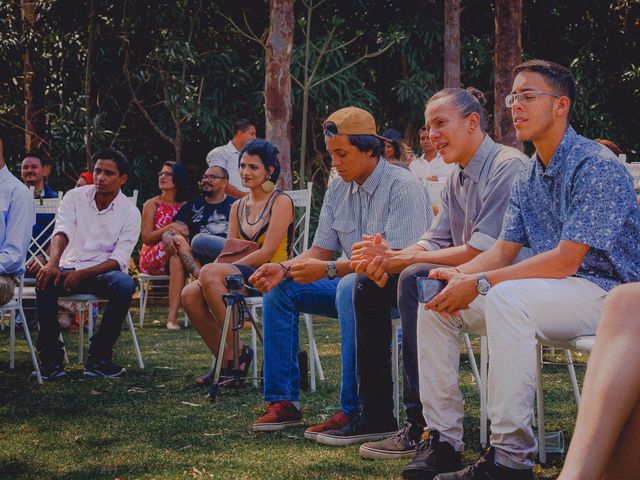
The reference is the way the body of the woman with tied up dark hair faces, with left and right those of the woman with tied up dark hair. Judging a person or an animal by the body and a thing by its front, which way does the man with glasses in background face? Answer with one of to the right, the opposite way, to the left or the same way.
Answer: the same way

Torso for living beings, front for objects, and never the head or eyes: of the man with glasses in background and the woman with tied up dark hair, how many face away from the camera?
0

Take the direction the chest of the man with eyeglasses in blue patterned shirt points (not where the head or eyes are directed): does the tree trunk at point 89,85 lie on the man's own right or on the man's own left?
on the man's own right

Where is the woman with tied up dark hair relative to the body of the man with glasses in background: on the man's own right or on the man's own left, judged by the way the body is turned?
on the man's own left
